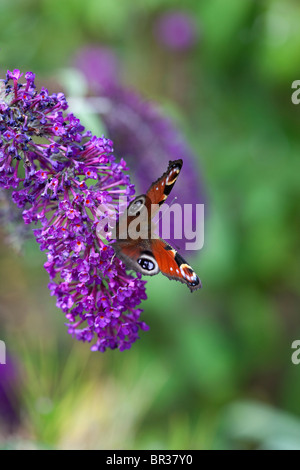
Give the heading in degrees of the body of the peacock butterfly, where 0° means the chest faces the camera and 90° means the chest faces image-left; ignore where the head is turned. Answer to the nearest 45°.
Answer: approximately 270°
